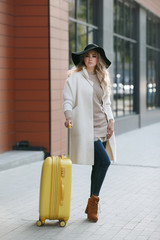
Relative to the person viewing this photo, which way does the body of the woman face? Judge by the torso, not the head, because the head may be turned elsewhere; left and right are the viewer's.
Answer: facing the viewer and to the right of the viewer
